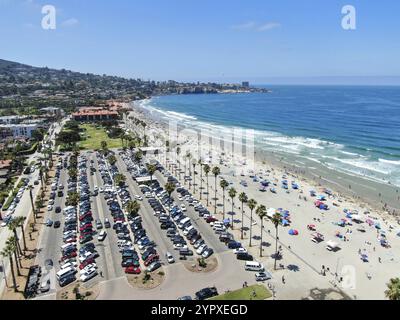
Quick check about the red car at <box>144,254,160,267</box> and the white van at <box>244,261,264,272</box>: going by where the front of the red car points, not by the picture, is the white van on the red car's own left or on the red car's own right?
on the red car's own left

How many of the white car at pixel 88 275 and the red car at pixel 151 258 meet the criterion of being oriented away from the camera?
0

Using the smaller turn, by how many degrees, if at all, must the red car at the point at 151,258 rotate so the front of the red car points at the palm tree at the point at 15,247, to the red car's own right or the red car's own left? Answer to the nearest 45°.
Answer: approximately 45° to the red car's own right

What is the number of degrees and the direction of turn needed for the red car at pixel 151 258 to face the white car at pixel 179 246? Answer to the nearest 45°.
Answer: approximately 180°

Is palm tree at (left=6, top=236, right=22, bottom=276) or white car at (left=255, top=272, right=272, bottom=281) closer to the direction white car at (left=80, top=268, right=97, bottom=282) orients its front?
the palm tree

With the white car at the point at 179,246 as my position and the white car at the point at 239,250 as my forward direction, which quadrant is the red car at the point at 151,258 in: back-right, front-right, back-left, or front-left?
back-right

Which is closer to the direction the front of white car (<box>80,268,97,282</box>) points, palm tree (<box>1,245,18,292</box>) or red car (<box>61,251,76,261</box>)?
the palm tree

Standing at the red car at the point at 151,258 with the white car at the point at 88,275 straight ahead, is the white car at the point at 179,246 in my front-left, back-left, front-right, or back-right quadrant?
back-right

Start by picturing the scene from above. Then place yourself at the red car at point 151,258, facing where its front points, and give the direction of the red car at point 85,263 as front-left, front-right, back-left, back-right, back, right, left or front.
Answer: front-right

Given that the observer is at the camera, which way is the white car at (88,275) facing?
facing the viewer and to the left of the viewer

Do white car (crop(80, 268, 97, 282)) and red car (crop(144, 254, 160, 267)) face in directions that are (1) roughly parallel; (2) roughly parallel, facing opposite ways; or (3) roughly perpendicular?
roughly parallel
